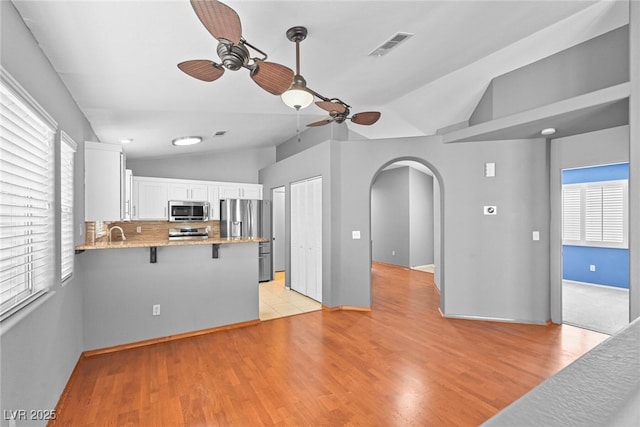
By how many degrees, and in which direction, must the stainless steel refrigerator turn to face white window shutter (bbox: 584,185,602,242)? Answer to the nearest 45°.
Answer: approximately 90° to its left

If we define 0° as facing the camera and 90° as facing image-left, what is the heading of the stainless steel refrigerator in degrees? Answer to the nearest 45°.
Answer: approximately 0°

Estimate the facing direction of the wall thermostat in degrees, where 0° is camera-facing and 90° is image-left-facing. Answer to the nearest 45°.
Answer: approximately 0°

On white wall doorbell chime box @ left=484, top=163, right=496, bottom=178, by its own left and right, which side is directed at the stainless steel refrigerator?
right

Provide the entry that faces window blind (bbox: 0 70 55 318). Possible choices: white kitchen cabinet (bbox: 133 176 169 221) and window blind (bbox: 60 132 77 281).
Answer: the white kitchen cabinet

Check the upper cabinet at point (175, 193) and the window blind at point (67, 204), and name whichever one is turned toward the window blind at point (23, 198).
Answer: the upper cabinet
